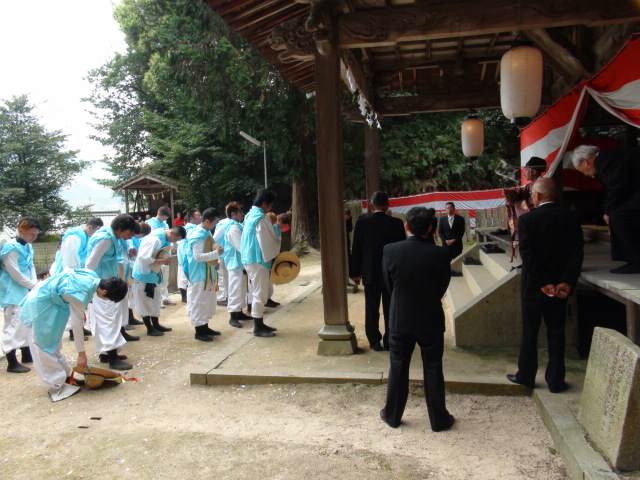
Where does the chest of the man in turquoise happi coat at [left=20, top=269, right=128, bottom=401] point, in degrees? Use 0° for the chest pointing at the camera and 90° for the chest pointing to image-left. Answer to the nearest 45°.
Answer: approximately 270°

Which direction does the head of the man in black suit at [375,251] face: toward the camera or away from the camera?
away from the camera

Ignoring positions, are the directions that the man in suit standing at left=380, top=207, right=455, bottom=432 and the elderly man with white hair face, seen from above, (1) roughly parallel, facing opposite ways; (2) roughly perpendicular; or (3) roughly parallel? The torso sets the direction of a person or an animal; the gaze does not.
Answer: roughly perpendicular

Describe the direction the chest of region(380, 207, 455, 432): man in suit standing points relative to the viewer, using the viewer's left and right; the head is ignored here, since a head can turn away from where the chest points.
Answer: facing away from the viewer

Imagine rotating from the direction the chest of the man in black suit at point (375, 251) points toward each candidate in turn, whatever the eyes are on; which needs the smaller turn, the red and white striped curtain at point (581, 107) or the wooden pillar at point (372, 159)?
the wooden pillar

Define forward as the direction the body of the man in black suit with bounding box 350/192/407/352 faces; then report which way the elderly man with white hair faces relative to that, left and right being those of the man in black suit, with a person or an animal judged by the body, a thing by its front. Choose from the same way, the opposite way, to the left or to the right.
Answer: to the left

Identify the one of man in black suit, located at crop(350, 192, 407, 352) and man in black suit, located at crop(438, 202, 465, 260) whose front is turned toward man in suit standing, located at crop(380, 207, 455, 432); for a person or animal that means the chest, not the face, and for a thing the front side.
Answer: man in black suit, located at crop(438, 202, 465, 260)

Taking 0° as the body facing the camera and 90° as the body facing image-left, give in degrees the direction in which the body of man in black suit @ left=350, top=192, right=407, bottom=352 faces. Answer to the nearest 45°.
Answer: approximately 180°

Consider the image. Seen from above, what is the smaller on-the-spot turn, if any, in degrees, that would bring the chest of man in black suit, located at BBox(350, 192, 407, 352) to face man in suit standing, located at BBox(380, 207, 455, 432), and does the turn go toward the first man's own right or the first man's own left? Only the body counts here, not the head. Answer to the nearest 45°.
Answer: approximately 180°

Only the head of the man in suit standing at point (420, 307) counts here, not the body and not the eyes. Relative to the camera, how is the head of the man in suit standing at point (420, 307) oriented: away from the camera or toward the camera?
away from the camera

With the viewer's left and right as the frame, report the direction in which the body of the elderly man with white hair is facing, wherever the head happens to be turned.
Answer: facing to the left of the viewer

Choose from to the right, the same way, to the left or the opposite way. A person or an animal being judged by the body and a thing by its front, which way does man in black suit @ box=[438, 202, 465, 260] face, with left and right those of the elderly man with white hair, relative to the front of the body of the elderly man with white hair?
to the left

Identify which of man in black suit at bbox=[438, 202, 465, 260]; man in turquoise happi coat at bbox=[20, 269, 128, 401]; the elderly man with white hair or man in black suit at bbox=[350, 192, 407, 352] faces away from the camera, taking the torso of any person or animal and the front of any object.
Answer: man in black suit at bbox=[350, 192, 407, 352]

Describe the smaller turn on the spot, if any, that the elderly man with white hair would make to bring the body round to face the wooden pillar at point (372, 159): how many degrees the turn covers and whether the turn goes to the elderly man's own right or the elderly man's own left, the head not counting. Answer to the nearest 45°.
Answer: approximately 45° to the elderly man's own right
